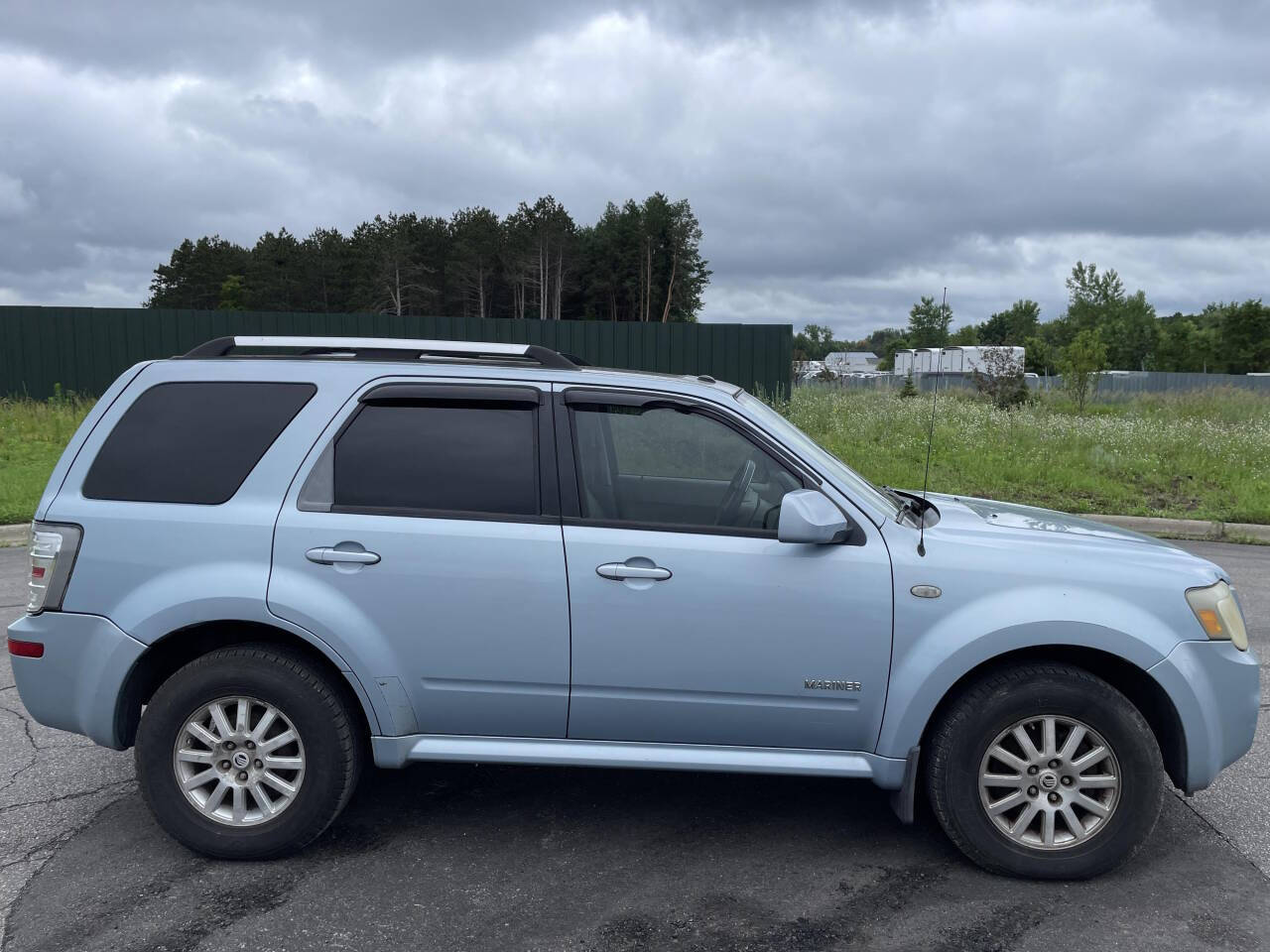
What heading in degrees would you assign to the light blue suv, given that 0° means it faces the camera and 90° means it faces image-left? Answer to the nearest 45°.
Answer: approximately 270°

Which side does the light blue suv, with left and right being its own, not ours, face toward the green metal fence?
left
